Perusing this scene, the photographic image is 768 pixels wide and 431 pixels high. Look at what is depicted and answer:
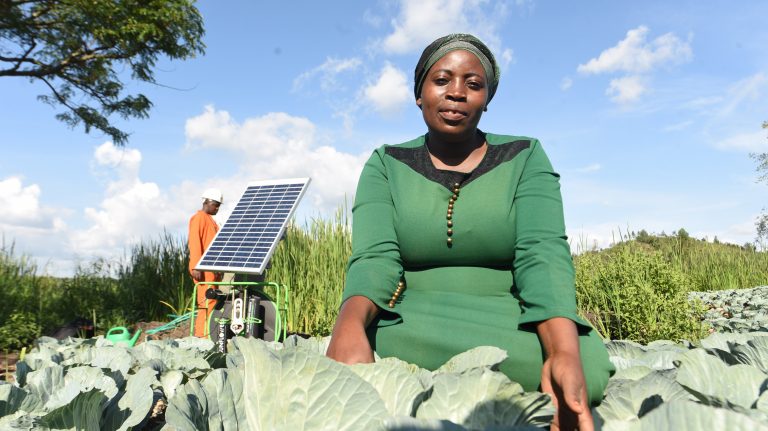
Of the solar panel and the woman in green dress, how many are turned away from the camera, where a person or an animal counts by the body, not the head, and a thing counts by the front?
0

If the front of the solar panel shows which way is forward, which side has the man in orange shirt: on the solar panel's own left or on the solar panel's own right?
on the solar panel's own right

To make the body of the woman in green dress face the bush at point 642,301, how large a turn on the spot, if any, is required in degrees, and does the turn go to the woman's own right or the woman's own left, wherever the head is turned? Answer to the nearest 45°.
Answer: approximately 135° to the woman's own left

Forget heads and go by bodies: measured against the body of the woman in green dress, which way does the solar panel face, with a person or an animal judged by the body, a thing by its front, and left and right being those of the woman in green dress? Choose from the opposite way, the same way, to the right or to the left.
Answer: the same way

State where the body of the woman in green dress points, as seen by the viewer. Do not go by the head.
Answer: toward the camera

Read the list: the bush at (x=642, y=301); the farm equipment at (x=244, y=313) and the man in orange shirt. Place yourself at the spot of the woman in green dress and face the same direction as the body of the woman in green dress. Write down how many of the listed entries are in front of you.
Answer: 0

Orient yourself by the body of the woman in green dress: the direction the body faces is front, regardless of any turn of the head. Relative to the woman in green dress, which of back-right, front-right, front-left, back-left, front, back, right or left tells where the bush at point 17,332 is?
back-right

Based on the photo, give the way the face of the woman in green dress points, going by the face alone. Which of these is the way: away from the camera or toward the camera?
toward the camera

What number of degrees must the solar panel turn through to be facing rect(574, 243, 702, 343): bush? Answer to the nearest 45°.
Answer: approximately 135° to its left

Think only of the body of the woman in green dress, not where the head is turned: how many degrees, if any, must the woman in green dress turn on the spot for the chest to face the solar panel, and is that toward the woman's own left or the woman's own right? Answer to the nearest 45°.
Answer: approximately 135° to the woman's own right

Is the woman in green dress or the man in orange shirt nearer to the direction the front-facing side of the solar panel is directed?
the woman in green dress

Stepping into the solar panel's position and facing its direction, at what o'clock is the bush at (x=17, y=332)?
The bush is roughly at 3 o'clock from the solar panel.

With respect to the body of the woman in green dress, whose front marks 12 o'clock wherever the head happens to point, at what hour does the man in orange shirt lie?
The man in orange shirt is roughly at 5 o'clock from the woman in green dress.

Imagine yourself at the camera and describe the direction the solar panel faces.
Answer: facing the viewer and to the left of the viewer
